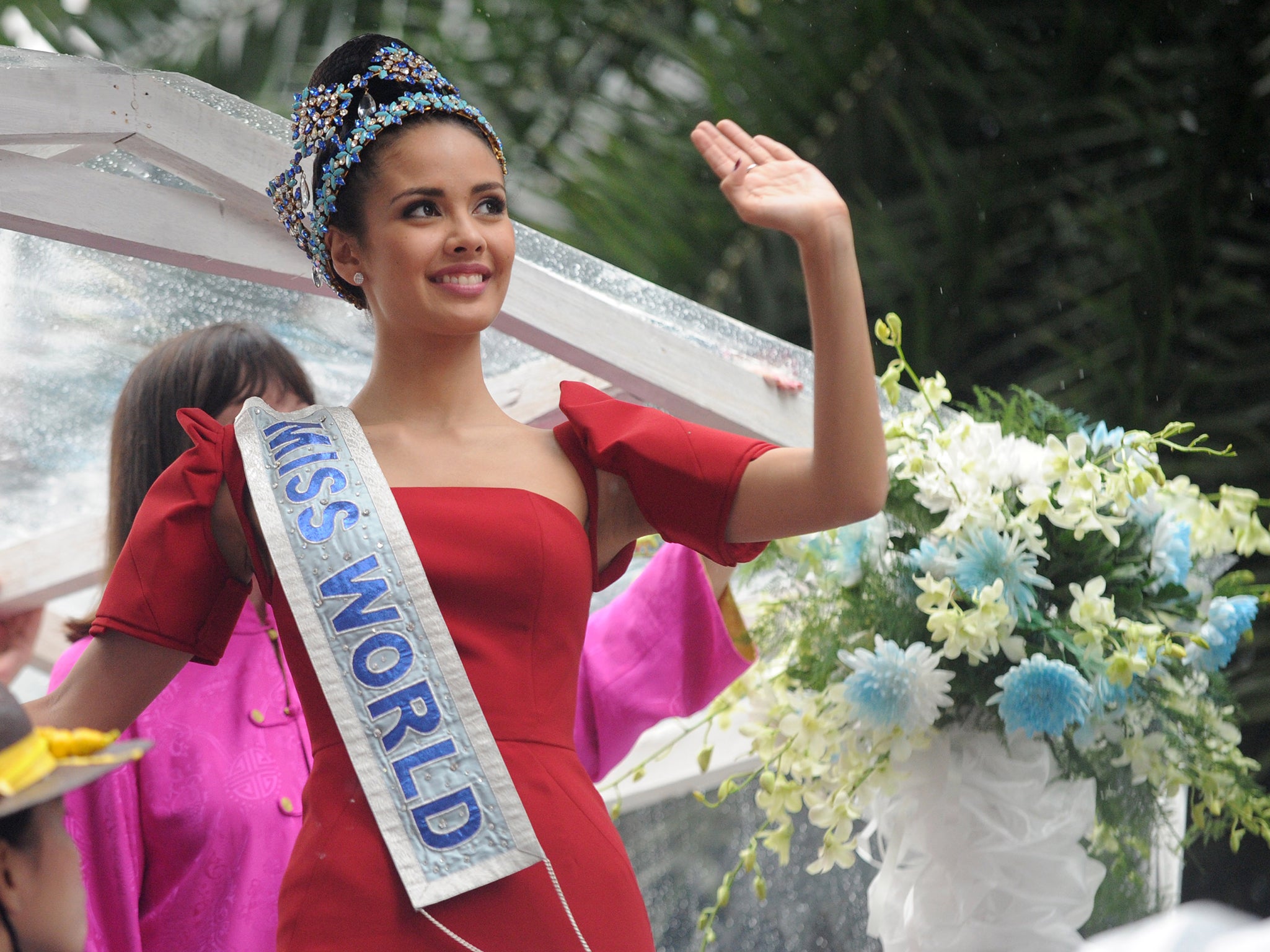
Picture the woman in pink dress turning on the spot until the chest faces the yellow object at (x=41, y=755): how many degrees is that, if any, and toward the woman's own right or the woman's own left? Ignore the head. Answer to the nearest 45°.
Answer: approximately 45° to the woman's own right

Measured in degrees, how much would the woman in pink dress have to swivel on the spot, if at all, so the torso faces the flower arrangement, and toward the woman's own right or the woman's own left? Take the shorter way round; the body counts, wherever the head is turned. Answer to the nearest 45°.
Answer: approximately 45° to the woman's own left

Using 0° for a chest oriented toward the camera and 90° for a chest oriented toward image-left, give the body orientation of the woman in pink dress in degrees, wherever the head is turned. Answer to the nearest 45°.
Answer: approximately 315°

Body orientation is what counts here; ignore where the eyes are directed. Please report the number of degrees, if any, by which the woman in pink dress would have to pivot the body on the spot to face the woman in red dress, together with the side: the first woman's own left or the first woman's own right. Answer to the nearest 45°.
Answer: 0° — they already face them
